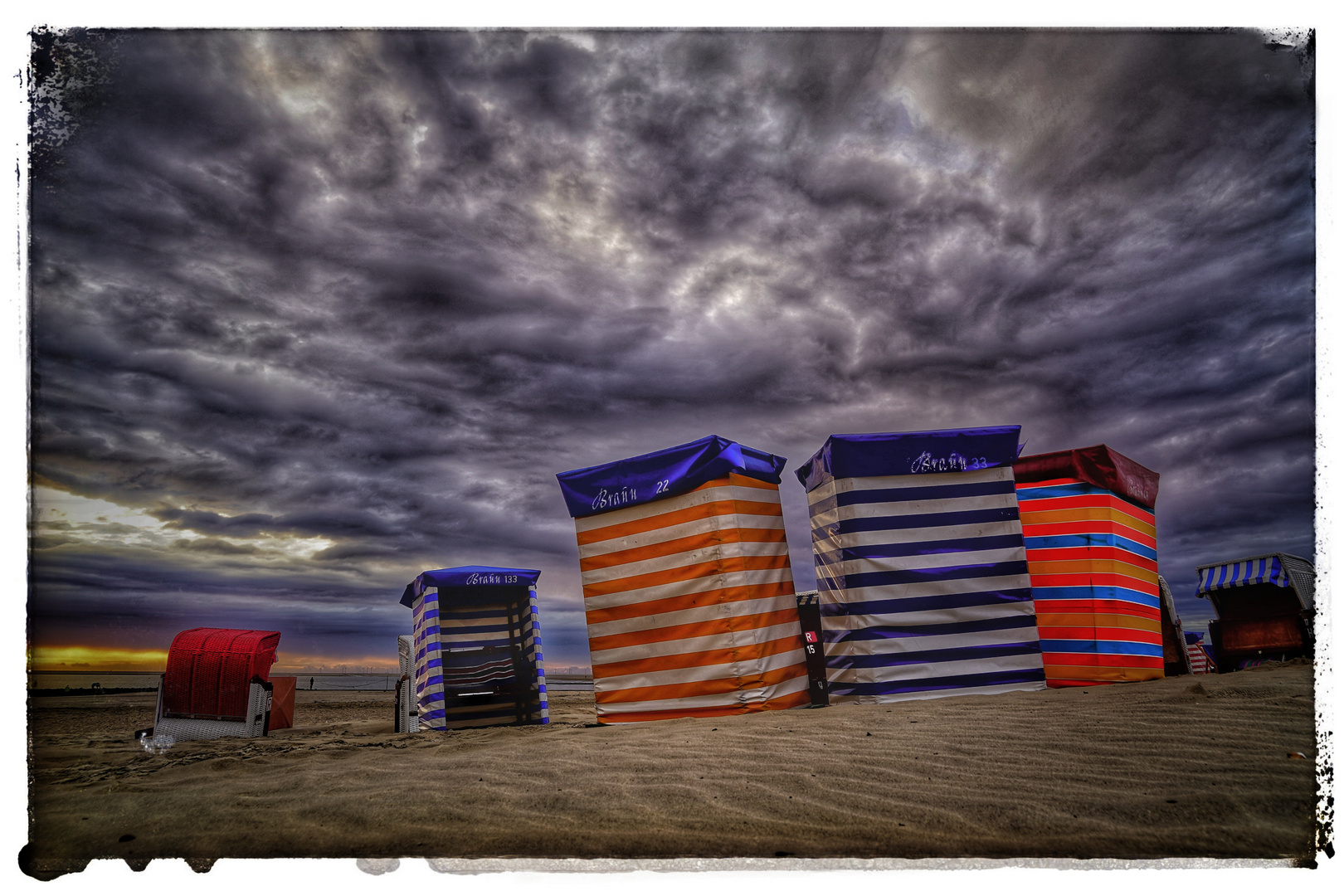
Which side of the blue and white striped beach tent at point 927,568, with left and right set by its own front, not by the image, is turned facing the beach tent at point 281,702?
left

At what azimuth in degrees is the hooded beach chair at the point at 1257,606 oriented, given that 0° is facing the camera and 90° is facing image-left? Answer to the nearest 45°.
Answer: approximately 45°

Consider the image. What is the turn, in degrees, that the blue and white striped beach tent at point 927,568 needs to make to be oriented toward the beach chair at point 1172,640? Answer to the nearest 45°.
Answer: approximately 45° to its right

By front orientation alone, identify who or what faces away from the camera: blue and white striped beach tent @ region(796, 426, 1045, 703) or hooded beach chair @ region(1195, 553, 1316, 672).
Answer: the blue and white striped beach tent

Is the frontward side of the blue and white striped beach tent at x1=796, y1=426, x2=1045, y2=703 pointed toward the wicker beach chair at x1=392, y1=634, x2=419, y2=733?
no

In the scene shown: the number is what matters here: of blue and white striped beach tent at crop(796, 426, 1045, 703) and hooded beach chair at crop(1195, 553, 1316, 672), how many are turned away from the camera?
1
